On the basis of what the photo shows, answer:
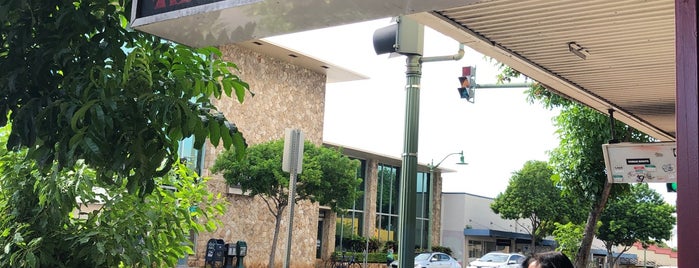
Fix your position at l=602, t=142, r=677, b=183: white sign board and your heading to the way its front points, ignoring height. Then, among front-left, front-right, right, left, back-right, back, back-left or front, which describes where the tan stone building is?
back-right

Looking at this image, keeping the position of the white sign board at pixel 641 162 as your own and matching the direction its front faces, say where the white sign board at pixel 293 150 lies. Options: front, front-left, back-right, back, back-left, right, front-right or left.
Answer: right

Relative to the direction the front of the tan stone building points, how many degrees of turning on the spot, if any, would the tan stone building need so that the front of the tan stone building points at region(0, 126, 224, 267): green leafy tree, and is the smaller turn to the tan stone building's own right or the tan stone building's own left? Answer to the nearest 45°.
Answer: approximately 45° to the tan stone building's own right

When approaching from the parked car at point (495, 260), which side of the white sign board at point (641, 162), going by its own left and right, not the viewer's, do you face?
back

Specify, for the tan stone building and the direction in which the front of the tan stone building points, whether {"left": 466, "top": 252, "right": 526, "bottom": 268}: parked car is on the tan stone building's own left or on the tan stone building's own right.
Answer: on the tan stone building's own left

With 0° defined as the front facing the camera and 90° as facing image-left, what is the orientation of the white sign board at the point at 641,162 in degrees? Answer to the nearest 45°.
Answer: approximately 0°

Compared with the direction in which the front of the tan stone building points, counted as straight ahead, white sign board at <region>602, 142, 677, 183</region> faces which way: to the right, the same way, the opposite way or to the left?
to the right

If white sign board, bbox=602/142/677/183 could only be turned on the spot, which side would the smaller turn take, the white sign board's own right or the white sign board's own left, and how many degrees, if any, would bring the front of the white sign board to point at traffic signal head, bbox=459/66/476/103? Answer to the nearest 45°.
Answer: approximately 135° to the white sign board's own right

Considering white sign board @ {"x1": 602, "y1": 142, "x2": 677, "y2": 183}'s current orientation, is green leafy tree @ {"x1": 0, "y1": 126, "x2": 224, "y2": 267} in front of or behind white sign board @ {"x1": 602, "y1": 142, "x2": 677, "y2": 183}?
in front

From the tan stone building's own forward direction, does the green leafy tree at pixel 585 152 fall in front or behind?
in front

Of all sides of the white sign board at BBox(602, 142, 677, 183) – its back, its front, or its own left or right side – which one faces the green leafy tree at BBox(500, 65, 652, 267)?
back

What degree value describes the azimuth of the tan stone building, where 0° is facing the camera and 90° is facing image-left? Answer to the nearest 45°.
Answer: approximately 315°
